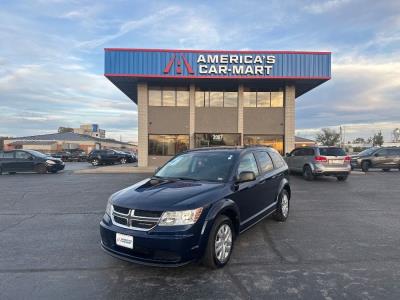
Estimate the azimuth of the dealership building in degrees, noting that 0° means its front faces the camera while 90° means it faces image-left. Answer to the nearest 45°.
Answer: approximately 0°

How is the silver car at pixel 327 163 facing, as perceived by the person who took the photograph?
facing away from the viewer and to the left of the viewer

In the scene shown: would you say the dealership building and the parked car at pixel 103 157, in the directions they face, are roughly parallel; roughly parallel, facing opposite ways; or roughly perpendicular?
roughly perpendicular

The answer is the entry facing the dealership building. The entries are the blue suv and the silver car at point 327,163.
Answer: the silver car

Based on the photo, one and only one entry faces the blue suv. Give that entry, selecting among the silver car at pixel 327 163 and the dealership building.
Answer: the dealership building

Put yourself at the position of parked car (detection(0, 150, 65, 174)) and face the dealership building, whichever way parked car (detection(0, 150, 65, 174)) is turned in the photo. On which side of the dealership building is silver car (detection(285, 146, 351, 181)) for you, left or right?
right

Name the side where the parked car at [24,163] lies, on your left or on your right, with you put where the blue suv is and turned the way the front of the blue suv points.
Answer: on your right

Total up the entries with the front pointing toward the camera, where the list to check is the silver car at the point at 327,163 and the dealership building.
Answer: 1
